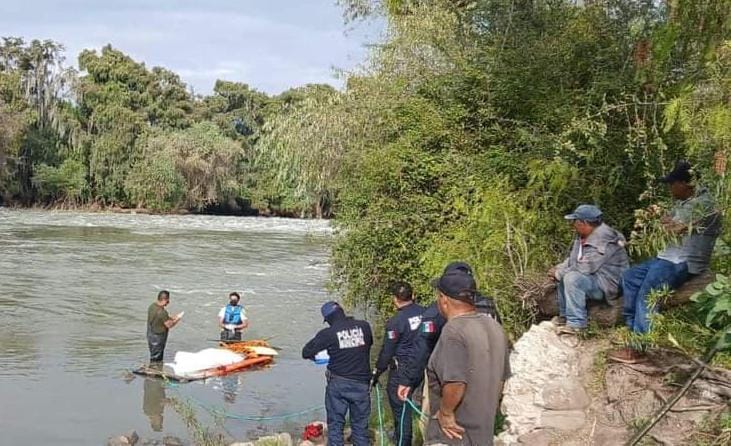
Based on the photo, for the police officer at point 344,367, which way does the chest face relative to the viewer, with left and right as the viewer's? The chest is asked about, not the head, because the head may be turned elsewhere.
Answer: facing away from the viewer and to the left of the viewer

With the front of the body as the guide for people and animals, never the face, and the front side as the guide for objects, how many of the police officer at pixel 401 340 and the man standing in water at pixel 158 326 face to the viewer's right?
1

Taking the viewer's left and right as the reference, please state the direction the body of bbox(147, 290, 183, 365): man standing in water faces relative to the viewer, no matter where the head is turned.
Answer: facing to the right of the viewer

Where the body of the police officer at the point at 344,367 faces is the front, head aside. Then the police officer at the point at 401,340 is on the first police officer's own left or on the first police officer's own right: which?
on the first police officer's own right

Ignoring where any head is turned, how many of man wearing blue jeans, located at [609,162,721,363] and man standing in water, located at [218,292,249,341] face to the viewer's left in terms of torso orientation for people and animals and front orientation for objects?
1

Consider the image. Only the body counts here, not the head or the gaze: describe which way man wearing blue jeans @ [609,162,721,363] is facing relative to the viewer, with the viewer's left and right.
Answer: facing to the left of the viewer

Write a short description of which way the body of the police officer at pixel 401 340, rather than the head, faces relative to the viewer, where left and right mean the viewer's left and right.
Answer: facing away from the viewer and to the left of the viewer

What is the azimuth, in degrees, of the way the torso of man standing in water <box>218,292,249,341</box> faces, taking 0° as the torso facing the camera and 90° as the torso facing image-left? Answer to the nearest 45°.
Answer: approximately 0°
